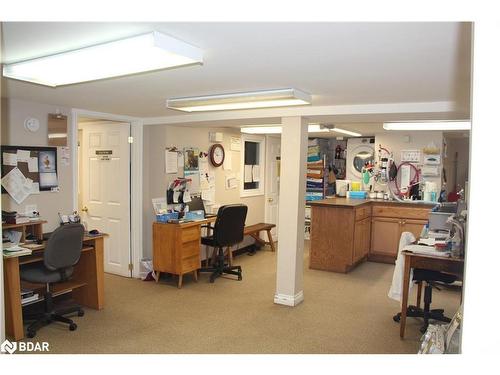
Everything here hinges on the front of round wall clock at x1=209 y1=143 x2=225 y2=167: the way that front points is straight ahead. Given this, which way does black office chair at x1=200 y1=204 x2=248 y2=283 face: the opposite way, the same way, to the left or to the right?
the opposite way

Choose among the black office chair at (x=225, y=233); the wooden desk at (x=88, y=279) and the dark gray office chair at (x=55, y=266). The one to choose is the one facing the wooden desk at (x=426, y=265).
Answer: the wooden desk at (x=88, y=279)

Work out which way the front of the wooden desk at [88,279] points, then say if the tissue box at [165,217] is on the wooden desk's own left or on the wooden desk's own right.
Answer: on the wooden desk's own left

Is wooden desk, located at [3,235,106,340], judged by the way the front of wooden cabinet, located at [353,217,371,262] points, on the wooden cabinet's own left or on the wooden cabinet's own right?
on the wooden cabinet's own right

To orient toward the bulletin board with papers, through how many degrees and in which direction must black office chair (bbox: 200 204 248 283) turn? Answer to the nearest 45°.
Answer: approximately 90° to its left

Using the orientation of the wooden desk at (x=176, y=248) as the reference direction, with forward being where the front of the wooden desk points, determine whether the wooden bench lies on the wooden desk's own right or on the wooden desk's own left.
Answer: on the wooden desk's own left

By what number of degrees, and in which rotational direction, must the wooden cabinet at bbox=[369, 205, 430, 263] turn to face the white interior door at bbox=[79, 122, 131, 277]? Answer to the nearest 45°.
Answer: approximately 45° to its right

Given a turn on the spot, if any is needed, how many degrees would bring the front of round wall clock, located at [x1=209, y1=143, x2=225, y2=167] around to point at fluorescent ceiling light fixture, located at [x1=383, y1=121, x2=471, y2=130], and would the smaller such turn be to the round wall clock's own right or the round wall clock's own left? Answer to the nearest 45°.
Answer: approximately 45° to the round wall clock's own left

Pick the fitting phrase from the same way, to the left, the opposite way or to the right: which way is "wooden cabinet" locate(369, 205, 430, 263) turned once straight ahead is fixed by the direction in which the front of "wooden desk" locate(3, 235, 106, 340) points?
to the right

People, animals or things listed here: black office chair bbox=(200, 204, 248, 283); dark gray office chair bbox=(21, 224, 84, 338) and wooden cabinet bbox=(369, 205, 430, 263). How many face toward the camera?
1

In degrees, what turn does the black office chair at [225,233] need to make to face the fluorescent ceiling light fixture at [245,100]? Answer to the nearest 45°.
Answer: approximately 135° to its left

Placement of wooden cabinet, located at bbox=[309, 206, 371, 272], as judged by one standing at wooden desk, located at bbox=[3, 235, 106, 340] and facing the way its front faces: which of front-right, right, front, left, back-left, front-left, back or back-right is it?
front-left

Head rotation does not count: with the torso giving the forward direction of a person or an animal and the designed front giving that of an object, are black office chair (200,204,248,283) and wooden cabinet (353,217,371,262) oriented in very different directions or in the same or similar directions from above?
very different directions
